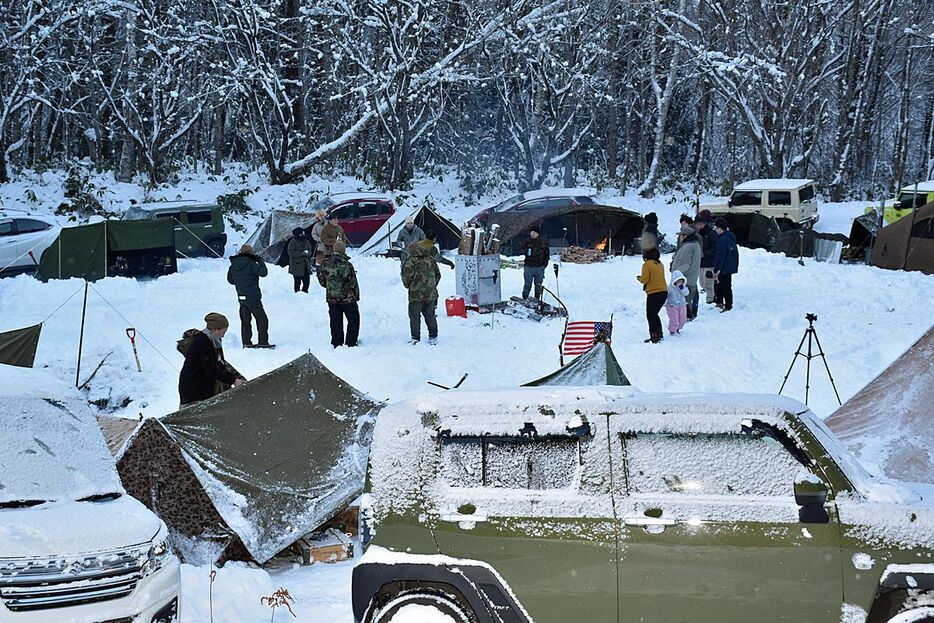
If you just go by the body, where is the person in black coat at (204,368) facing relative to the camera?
to the viewer's right

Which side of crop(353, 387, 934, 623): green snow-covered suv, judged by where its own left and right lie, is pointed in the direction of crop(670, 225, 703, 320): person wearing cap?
left

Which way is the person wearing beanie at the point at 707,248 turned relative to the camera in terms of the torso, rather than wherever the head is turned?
to the viewer's left

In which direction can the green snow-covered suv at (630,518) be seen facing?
to the viewer's right

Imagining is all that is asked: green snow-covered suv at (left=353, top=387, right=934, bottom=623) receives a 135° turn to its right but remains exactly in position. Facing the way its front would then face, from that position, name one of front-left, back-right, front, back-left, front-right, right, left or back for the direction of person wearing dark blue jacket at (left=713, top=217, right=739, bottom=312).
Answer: back-right
